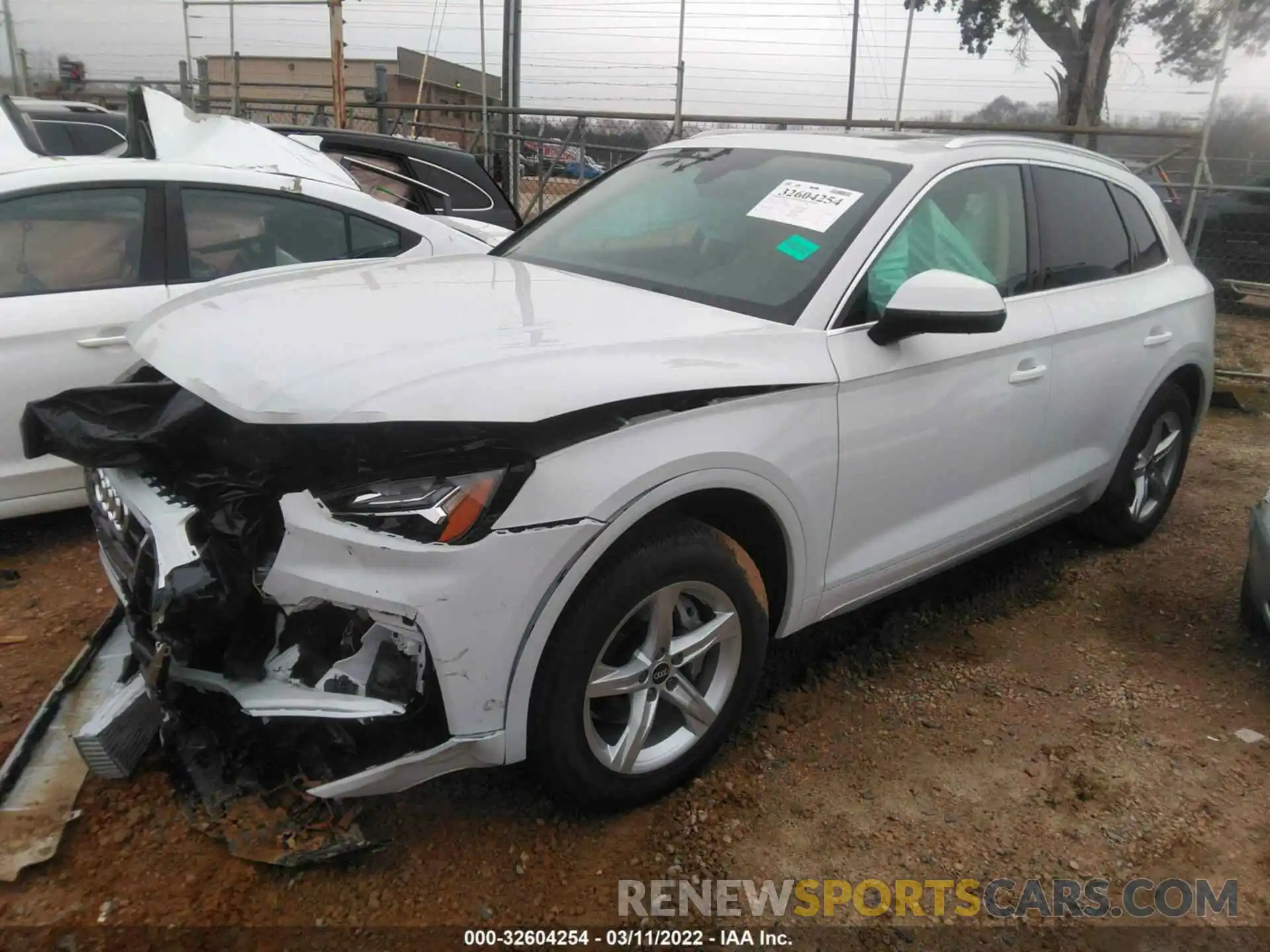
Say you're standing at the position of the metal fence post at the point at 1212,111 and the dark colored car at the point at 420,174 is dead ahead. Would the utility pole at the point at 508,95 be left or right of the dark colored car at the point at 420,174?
right

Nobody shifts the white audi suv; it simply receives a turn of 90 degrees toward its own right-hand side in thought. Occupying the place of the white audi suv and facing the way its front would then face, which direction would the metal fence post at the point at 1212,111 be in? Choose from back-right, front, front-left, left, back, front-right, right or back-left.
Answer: right

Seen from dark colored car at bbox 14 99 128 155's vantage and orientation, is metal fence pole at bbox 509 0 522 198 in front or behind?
behind

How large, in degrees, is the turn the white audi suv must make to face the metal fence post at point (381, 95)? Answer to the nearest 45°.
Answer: approximately 135° to its right

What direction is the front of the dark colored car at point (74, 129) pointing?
to the viewer's left

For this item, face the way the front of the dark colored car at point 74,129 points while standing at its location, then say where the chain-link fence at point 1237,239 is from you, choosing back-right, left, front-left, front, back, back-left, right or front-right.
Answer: back

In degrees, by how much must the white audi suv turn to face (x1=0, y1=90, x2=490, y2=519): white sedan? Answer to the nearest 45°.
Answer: approximately 90° to its right

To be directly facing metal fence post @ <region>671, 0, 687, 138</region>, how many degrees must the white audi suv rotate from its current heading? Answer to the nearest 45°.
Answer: approximately 135° to its right

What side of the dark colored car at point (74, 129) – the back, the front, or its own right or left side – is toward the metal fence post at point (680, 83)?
back
